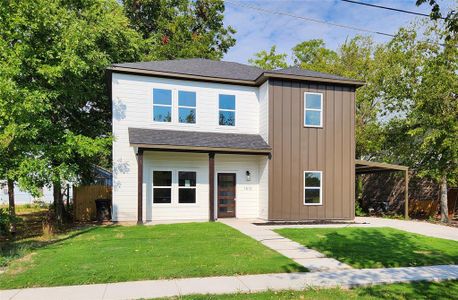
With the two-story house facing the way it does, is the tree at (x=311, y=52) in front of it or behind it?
behind

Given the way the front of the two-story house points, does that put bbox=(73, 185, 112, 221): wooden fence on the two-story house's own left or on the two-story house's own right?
on the two-story house's own right

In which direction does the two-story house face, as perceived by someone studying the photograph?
facing the viewer
